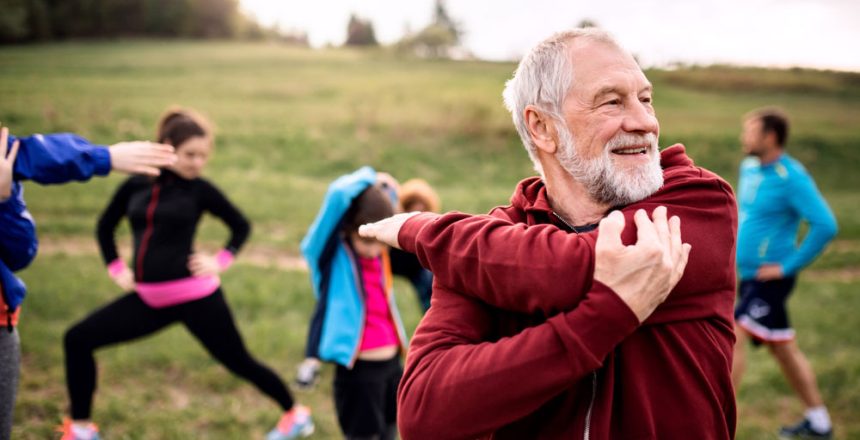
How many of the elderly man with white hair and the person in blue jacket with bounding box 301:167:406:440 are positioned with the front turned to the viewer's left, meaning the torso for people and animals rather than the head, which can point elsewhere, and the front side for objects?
0

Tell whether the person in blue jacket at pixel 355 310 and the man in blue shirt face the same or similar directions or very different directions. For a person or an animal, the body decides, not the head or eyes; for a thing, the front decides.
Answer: very different directions

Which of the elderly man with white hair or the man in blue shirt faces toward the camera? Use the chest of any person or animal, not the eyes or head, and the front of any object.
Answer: the elderly man with white hair

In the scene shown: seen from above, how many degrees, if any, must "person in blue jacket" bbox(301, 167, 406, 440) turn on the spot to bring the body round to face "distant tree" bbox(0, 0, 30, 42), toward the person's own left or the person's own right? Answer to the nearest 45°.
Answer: approximately 180°

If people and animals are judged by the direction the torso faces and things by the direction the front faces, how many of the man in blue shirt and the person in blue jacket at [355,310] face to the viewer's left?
1

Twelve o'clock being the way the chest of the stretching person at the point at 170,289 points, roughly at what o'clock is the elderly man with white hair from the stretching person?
The elderly man with white hair is roughly at 10 o'clock from the stretching person.

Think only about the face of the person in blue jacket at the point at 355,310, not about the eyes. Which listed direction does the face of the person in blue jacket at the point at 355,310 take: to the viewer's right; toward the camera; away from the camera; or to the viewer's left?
toward the camera

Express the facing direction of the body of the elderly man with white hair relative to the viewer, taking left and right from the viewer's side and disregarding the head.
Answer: facing the viewer

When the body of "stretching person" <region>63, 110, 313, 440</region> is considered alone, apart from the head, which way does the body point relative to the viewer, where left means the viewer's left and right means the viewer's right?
facing the viewer and to the left of the viewer

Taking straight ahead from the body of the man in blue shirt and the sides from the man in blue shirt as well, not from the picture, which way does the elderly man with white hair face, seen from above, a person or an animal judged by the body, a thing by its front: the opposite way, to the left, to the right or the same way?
to the left

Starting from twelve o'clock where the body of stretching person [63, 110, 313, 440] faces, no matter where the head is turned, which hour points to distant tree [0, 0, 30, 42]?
The distant tree is roughly at 4 o'clock from the stretching person.

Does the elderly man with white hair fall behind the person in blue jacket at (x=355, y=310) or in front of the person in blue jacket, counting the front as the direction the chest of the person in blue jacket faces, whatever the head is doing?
in front

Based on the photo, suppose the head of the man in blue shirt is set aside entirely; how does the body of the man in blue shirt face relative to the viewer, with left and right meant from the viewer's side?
facing to the left of the viewer

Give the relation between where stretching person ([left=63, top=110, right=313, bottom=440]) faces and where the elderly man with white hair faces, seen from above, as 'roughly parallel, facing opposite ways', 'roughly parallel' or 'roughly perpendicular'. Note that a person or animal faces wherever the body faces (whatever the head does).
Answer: roughly parallel

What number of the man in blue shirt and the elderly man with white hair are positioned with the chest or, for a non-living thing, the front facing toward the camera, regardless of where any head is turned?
1

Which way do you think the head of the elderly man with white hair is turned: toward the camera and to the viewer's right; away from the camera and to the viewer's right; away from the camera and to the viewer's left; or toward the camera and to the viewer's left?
toward the camera and to the viewer's right

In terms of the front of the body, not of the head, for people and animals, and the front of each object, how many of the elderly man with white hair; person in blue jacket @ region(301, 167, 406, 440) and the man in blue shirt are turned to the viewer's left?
1
